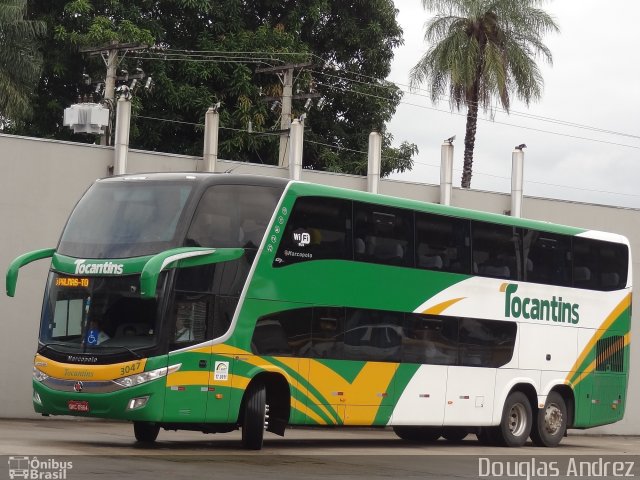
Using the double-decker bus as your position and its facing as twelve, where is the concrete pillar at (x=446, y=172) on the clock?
The concrete pillar is roughly at 5 o'clock from the double-decker bus.

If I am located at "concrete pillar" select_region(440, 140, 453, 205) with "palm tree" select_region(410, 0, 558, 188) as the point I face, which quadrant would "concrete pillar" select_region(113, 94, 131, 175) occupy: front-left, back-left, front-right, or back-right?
back-left

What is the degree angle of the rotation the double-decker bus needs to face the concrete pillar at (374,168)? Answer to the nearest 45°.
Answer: approximately 135° to its right

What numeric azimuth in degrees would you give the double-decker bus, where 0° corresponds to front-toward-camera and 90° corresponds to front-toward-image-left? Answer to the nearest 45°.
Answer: approximately 45°

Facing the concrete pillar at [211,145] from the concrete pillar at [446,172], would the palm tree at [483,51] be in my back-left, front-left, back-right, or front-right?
back-right

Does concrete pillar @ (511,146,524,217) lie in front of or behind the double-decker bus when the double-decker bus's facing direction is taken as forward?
behind

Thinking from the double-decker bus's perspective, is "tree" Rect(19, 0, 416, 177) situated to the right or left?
on its right

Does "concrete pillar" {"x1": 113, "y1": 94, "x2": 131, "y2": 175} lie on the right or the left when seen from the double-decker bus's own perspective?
on its right

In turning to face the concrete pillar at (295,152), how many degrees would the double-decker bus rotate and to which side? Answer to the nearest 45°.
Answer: approximately 135° to its right

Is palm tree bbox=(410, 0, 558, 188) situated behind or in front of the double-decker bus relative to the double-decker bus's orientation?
behind
